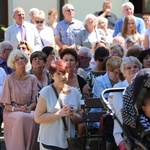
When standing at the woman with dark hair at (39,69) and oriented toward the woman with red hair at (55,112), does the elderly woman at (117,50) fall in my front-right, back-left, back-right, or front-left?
back-left

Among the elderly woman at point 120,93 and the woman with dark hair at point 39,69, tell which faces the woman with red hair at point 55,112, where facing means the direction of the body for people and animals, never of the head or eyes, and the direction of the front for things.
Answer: the woman with dark hair at point 39,69

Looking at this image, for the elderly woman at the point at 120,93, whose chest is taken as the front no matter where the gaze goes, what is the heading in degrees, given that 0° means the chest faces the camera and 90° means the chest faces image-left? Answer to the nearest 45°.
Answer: approximately 315°

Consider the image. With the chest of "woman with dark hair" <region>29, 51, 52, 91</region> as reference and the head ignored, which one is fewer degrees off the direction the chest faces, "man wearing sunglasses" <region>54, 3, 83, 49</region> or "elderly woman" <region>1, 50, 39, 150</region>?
the elderly woman

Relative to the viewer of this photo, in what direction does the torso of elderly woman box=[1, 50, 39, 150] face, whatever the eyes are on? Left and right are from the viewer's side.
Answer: facing the viewer

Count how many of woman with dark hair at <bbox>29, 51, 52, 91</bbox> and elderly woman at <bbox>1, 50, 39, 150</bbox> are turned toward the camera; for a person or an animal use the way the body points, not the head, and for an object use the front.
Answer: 2

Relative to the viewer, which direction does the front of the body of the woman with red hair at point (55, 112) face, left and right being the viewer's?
facing the viewer and to the right of the viewer

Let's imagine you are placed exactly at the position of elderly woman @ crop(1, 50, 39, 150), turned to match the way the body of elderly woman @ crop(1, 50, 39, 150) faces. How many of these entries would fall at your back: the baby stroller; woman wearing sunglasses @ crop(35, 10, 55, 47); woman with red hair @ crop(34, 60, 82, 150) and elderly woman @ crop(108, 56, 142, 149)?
1

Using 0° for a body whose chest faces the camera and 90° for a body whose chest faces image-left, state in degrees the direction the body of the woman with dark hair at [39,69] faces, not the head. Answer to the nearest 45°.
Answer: approximately 0°

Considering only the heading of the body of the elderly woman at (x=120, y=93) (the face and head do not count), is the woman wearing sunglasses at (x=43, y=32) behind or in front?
behind

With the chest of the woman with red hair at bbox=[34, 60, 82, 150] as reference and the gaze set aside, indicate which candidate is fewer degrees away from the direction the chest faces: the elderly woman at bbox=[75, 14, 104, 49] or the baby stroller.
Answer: the baby stroller

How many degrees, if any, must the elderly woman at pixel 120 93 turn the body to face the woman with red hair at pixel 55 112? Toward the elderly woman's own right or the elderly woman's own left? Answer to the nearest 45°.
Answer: approximately 45° to the elderly woman's own right
